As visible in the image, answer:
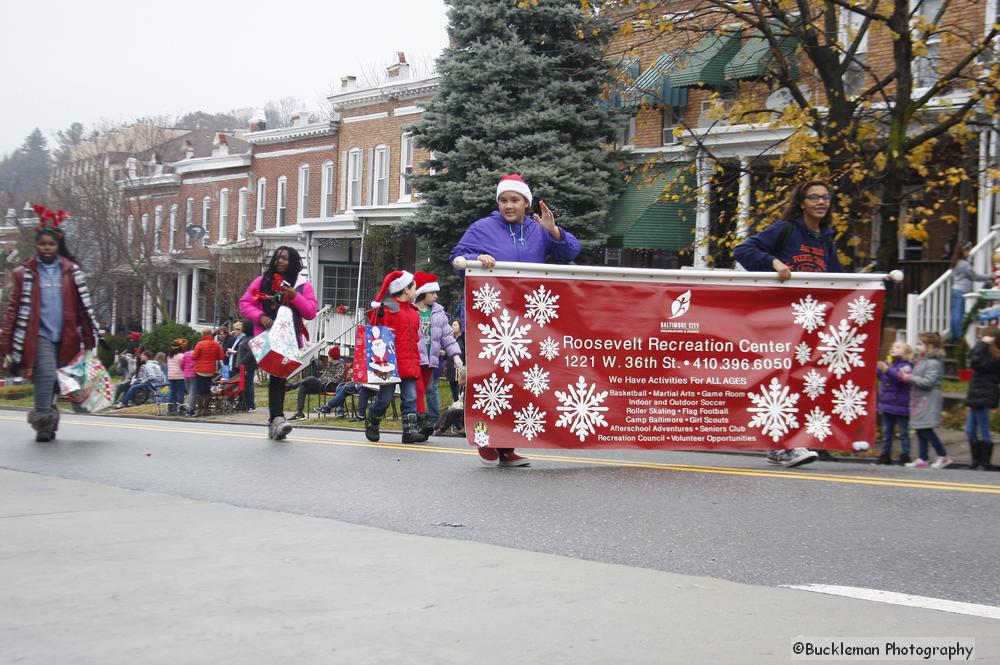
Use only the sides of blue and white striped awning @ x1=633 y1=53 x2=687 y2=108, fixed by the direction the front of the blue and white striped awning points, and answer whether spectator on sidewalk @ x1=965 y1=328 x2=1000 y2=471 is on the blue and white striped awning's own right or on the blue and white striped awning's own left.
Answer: on the blue and white striped awning's own left

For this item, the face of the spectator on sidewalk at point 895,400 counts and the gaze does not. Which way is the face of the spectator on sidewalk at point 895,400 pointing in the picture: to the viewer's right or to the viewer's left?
to the viewer's left

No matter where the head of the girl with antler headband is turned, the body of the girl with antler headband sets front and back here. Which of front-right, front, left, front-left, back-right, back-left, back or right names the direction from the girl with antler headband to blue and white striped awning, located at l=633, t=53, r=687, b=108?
back-left

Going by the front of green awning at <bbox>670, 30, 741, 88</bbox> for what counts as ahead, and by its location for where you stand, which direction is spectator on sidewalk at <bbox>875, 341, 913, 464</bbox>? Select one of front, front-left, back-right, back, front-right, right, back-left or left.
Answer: front-left

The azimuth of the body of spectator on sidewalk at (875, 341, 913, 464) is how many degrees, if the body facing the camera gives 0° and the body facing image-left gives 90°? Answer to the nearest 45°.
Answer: approximately 45°

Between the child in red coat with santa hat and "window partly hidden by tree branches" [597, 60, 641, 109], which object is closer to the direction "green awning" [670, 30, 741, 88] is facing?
the child in red coat with santa hat

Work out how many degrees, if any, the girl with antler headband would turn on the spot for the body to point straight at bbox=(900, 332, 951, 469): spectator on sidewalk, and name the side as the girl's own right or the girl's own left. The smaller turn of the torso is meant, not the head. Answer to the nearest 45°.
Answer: approximately 90° to the girl's own left

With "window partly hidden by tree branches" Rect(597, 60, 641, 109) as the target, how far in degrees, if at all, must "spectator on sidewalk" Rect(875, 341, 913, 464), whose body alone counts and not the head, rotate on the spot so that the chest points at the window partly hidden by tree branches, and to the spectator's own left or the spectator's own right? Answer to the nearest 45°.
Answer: approximately 90° to the spectator's own right

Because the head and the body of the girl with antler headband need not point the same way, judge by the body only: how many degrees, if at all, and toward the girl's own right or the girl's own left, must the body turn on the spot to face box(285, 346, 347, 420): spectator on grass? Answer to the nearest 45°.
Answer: approximately 135° to the girl's own left

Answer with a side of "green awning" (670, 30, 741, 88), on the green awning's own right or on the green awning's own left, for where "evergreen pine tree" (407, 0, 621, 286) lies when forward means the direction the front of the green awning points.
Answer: on the green awning's own right

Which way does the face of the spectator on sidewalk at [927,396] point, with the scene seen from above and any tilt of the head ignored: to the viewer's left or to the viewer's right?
to the viewer's left

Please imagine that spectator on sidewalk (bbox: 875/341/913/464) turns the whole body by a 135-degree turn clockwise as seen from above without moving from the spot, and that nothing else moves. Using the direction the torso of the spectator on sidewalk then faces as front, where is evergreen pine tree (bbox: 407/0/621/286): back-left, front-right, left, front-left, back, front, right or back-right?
front-left

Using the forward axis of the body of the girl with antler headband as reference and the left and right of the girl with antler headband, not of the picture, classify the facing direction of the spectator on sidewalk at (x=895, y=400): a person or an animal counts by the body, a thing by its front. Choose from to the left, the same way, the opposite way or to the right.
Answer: to the right
